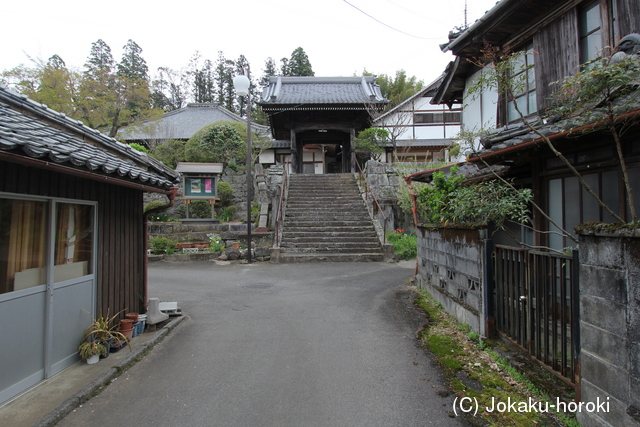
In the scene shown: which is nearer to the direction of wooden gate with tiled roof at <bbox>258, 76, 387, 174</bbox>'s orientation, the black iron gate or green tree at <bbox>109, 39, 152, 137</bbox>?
the black iron gate

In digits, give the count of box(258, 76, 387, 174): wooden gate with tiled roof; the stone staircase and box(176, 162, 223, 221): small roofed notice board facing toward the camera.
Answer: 3

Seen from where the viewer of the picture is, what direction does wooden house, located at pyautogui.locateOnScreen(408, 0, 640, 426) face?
facing the viewer and to the left of the viewer

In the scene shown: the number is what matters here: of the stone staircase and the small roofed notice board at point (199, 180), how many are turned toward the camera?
2

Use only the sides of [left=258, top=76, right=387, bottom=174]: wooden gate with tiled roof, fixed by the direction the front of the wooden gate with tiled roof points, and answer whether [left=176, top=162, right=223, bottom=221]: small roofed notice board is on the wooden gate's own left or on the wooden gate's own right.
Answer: on the wooden gate's own right

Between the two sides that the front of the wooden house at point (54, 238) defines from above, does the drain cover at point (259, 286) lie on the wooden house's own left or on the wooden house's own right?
on the wooden house's own left

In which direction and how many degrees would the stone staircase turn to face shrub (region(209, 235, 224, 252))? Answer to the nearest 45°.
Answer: approximately 90° to its right

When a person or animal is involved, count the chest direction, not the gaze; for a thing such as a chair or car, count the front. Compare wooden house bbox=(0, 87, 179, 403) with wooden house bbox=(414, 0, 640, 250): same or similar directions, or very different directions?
very different directions

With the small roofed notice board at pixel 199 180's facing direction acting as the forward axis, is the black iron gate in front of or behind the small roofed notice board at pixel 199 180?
in front

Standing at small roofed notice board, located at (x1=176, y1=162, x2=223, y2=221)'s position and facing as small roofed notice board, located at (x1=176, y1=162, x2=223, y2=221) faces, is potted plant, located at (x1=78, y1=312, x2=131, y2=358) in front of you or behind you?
in front

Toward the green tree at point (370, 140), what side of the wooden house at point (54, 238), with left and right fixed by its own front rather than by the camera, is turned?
left

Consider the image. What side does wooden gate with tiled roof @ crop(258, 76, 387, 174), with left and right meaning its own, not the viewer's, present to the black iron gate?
front

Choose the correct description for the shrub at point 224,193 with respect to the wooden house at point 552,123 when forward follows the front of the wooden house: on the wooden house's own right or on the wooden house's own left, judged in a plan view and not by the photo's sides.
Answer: on the wooden house's own right

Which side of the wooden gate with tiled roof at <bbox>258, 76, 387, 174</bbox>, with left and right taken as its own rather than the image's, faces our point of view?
front

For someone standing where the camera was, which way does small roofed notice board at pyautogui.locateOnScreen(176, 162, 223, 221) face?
facing the viewer
